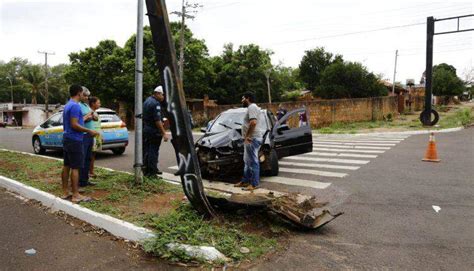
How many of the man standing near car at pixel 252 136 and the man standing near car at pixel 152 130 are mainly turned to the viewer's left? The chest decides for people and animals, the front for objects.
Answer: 1

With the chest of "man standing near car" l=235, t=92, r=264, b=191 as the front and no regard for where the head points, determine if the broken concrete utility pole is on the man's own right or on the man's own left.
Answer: on the man's own left

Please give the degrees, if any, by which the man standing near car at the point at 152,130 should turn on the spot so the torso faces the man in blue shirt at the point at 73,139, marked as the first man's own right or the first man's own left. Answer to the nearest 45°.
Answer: approximately 135° to the first man's own right

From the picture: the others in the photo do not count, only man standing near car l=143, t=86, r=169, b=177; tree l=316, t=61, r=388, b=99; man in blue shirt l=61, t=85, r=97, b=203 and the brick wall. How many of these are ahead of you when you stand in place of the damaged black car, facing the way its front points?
2

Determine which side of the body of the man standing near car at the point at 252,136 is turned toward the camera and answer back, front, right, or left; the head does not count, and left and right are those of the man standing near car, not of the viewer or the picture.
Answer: left

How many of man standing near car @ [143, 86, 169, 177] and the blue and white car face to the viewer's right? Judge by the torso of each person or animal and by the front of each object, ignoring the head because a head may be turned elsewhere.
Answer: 1

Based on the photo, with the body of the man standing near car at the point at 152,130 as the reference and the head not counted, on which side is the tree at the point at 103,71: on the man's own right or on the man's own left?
on the man's own left

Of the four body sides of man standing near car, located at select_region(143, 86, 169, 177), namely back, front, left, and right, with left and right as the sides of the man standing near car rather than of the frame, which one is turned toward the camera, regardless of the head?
right

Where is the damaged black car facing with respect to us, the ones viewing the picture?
facing the viewer and to the left of the viewer

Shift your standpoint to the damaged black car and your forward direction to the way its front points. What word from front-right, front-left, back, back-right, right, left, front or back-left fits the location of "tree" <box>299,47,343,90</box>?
back-right

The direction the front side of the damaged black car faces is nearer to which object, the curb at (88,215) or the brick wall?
the curb
